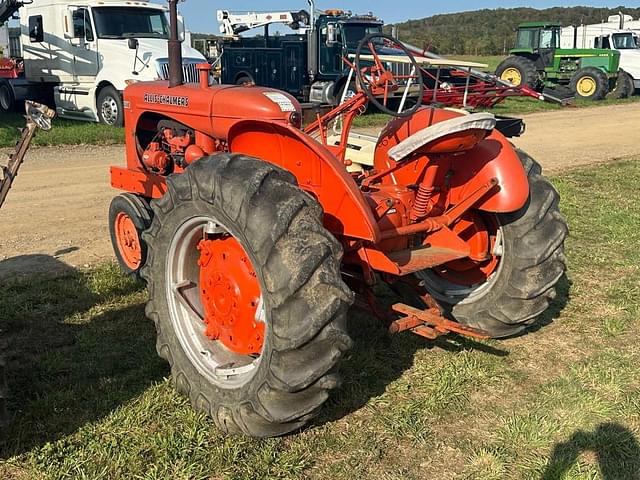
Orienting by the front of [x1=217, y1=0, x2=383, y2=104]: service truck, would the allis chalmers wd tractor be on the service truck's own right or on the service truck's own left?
on the service truck's own right

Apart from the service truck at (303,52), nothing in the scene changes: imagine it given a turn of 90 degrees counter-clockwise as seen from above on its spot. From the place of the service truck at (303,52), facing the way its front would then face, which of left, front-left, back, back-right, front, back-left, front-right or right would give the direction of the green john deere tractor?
front

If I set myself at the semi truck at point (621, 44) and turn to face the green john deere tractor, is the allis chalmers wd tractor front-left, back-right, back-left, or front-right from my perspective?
front-left

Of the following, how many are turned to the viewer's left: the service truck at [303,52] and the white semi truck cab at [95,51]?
0

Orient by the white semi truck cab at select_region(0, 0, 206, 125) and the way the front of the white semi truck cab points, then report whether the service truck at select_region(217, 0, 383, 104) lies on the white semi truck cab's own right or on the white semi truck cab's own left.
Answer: on the white semi truck cab's own left

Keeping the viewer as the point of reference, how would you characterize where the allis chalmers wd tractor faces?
facing away from the viewer and to the left of the viewer

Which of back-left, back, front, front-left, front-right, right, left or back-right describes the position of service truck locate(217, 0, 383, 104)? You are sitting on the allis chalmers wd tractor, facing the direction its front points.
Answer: front-right

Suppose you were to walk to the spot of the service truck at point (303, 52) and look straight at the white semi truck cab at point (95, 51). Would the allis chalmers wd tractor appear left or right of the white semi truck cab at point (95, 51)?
left

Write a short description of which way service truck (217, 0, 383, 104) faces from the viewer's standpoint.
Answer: facing the viewer and to the right of the viewer

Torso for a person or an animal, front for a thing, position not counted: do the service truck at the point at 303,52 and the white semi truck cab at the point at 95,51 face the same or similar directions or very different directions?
same or similar directions

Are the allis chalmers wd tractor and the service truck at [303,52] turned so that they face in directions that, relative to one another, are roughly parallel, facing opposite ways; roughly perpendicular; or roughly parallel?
roughly parallel, facing opposite ways

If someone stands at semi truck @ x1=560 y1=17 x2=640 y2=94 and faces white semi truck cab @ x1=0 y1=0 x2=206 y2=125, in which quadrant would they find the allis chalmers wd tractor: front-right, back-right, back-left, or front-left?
front-left

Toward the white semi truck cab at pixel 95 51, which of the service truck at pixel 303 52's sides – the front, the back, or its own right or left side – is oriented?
right

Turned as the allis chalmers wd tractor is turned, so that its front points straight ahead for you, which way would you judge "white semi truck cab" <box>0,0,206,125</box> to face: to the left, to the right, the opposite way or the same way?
the opposite way

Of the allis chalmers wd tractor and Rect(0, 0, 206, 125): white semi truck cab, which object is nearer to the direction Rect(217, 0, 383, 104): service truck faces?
the allis chalmers wd tractor

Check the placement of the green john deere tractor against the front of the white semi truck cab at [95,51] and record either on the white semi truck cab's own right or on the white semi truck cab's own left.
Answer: on the white semi truck cab's own left
